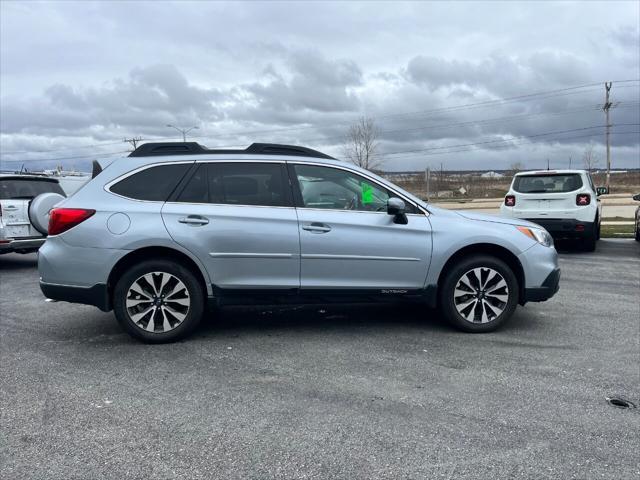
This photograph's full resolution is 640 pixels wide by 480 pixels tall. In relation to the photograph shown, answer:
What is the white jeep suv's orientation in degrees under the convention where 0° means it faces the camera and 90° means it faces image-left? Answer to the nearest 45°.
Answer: approximately 180°

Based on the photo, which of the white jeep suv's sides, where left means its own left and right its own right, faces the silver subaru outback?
back

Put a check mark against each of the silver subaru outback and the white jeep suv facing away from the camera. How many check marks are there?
1

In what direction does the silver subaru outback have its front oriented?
to the viewer's right

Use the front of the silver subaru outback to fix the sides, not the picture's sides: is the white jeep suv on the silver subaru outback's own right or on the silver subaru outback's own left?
on the silver subaru outback's own left
